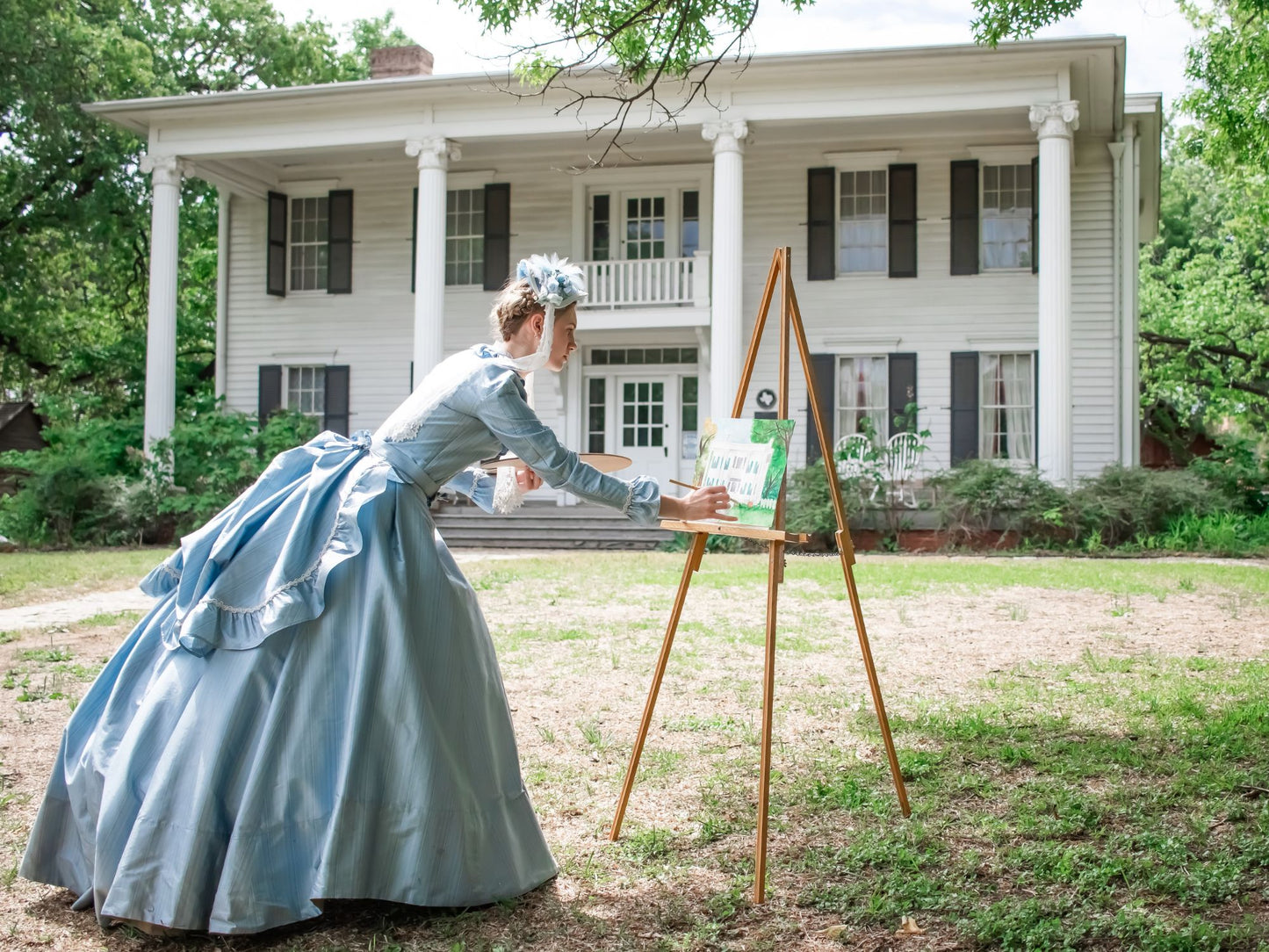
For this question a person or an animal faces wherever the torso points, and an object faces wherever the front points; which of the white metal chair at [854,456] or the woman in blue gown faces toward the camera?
the white metal chair

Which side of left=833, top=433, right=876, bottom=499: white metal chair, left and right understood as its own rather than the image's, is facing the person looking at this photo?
front

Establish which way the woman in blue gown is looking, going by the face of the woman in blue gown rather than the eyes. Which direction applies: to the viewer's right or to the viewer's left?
to the viewer's right

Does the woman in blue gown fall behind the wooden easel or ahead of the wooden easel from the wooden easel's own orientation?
ahead

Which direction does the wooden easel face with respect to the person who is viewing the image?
facing the viewer and to the left of the viewer

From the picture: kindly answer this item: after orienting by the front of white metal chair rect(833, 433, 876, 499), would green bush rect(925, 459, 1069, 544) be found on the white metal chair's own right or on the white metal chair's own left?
on the white metal chair's own left

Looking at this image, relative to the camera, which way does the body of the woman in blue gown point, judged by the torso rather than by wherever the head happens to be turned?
to the viewer's right

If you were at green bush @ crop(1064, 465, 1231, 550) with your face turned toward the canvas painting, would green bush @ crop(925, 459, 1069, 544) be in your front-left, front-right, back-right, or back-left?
front-right

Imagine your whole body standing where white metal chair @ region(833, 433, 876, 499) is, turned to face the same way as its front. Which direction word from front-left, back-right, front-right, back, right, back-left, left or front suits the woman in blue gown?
front

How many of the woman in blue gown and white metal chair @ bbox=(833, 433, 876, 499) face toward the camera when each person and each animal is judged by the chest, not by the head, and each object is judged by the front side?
1

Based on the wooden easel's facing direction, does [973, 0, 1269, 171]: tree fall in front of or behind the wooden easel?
behind

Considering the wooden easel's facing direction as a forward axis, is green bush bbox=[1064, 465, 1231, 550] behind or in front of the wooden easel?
behind

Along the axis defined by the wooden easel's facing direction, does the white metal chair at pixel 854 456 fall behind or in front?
behind

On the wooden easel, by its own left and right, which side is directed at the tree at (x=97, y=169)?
right

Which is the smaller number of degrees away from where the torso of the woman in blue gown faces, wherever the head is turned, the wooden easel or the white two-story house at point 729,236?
the wooden easel

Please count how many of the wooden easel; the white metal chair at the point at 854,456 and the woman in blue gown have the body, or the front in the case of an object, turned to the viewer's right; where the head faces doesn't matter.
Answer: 1

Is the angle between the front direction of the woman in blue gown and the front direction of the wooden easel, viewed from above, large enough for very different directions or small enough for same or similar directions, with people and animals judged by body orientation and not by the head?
very different directions

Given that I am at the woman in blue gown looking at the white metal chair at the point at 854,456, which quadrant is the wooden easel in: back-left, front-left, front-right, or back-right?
front-right

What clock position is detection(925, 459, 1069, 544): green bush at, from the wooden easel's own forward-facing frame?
The green bush is roughly at 5 o'clock from the wooden easel.

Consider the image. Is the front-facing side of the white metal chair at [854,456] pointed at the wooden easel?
yes
